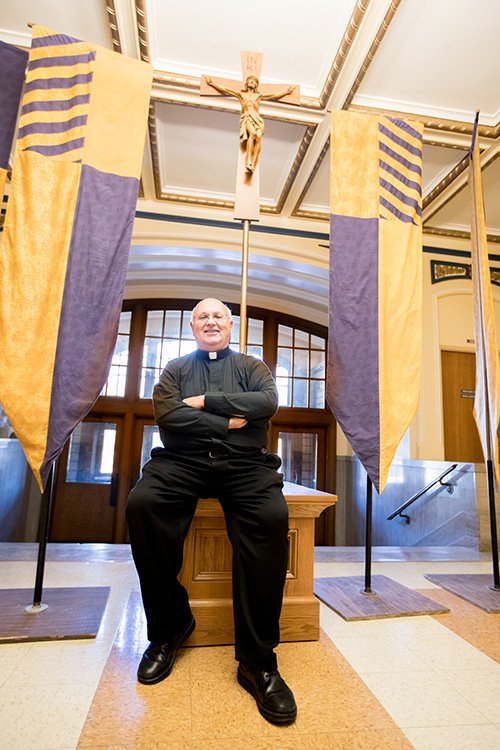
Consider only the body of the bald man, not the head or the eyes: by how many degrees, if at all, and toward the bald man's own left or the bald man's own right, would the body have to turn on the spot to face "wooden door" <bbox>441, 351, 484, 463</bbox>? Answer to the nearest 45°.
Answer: approximately 135° to the bald man's own left

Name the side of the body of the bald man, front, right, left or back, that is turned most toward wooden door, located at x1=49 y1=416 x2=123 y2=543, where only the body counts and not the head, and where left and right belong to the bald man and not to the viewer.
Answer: back

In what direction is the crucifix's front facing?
toward the camera

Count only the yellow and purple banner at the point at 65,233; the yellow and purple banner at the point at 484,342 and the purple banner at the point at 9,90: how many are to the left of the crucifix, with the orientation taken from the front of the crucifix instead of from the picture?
1

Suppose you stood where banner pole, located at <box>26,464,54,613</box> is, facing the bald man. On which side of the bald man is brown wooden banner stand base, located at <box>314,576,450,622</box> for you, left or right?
left

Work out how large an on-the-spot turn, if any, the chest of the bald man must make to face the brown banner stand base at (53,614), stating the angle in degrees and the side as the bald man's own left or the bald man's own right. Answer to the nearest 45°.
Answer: approximately 135° to the bald man's own right

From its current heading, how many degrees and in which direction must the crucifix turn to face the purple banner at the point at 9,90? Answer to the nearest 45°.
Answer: approximately 90° to its right

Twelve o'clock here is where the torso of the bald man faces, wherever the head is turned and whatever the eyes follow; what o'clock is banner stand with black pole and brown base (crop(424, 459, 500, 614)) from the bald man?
The banner stand with black pole and brown base is roughly at 8 o'clock from the bald man.

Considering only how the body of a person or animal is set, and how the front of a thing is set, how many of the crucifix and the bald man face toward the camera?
2

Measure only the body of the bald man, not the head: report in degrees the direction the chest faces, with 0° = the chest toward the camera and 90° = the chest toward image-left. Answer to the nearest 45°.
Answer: approximately 0°
